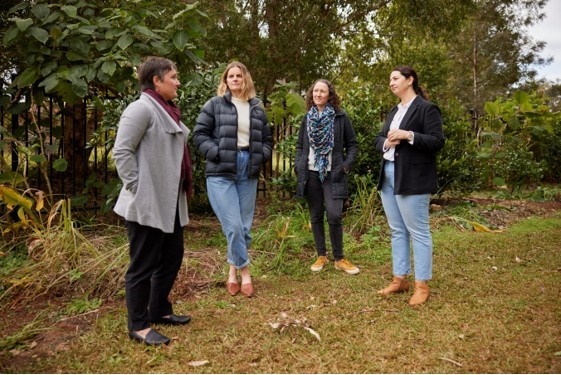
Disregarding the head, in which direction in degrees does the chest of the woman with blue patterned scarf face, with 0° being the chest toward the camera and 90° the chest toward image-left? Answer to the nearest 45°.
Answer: approximately 0°

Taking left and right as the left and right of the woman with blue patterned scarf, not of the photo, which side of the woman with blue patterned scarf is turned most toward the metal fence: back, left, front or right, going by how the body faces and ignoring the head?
right

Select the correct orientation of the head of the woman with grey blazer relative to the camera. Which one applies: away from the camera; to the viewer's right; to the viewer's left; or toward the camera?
to the viewer's right

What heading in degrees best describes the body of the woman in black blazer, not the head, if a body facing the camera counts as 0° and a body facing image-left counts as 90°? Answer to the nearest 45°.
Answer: approximately 45°

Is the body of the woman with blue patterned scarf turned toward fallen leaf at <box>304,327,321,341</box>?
yes

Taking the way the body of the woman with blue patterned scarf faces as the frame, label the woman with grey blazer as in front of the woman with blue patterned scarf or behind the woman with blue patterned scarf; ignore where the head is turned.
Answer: in front

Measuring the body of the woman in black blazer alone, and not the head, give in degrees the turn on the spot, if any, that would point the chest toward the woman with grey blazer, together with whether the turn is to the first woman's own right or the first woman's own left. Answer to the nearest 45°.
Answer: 0° — they already face them

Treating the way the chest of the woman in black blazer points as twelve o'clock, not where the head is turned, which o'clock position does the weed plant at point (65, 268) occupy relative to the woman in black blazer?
The weed plant is roughly at 1 o'clock from the woman in black blazer.

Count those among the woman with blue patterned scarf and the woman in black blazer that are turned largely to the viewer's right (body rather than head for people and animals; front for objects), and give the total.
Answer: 0

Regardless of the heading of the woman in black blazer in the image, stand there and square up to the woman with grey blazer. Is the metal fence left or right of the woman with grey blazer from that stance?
right

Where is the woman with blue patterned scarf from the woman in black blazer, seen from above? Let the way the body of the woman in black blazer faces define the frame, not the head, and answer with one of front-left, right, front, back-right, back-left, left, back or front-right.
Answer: right

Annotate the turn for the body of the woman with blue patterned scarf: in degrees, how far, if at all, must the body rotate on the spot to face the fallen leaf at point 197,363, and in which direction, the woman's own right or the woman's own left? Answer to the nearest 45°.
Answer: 0° — they already face it

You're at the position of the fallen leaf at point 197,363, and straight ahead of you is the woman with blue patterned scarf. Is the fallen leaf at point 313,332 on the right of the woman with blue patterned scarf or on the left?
right
